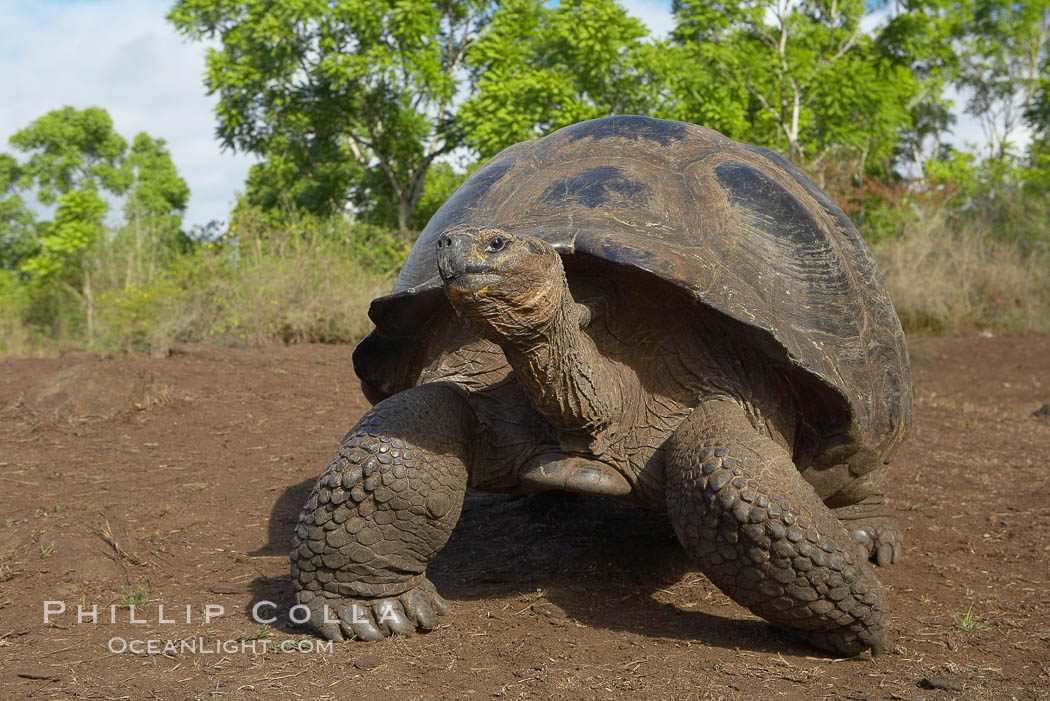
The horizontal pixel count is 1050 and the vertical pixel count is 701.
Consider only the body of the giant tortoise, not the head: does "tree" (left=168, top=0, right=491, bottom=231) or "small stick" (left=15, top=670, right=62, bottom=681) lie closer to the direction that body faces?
the small stick

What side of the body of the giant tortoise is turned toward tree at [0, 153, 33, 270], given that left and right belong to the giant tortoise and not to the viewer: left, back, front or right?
right

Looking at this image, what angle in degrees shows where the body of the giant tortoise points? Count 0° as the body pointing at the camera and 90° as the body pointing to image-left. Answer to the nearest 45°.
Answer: approximately 45°

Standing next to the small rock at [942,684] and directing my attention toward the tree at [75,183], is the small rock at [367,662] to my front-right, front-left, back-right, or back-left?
front-left

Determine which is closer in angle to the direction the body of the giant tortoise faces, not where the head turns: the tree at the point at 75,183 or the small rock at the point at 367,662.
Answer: the small rock

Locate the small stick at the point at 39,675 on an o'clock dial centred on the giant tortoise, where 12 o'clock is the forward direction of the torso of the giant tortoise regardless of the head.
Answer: The small stick is roughly at 1 o'clock from the giant tortoise.

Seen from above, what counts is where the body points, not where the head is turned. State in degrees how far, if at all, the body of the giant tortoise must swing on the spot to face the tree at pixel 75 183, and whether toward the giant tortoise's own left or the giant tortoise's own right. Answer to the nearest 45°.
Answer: approximately 90° to the giant tortoise's own right

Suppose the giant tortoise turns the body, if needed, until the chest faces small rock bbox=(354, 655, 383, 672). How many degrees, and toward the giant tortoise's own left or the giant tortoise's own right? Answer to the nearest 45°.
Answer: approximately 45° to the giant tortoise's own right
